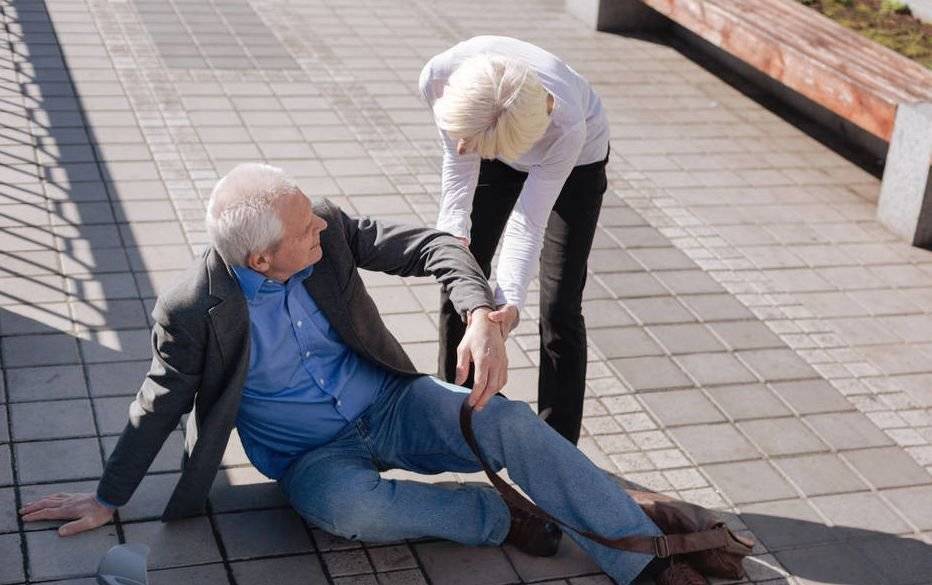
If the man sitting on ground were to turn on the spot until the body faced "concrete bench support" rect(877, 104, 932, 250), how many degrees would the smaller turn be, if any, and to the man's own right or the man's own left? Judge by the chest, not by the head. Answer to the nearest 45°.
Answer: approximately 90° to the man's own left

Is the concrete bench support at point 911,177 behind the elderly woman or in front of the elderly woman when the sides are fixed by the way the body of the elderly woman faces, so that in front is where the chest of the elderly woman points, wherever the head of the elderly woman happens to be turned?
behind

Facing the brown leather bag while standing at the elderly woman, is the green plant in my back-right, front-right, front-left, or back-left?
back-left

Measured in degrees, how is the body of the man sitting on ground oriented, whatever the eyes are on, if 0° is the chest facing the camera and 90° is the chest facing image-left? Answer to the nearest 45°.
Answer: approximately 315°

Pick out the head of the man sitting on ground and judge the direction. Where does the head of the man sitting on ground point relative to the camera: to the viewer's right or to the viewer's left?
to the viewer's right

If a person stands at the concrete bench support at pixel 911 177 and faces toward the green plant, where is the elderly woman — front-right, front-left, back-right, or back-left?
back-left

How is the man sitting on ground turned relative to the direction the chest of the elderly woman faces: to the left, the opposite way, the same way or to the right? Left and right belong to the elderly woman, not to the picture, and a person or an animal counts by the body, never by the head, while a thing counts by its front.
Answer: to the left

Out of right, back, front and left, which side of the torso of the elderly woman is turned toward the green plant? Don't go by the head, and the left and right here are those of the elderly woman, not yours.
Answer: back

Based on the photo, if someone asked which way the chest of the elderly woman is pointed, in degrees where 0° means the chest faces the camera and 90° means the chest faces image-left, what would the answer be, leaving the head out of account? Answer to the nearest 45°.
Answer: approximately 45°

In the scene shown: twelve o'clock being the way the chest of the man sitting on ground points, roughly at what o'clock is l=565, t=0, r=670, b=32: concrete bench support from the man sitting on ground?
The concrete bench support is roughly at 8 o'clock from the man sitting on ground.
